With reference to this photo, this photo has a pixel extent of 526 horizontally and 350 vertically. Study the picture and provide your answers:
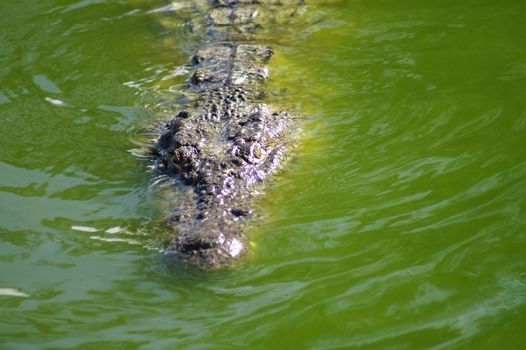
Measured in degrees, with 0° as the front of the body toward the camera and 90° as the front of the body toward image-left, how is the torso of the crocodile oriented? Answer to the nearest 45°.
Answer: approximately 0°
